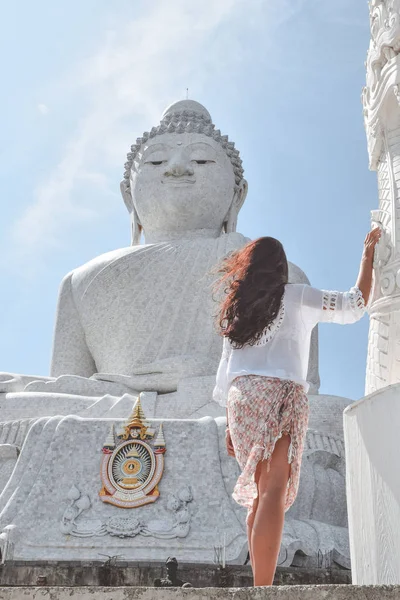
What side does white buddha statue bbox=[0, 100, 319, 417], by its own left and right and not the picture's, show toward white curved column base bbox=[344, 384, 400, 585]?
front

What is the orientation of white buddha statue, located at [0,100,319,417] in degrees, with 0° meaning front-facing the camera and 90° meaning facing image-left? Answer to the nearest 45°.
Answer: approximately 0°

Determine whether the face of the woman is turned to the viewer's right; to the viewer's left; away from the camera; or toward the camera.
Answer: away from the camera
